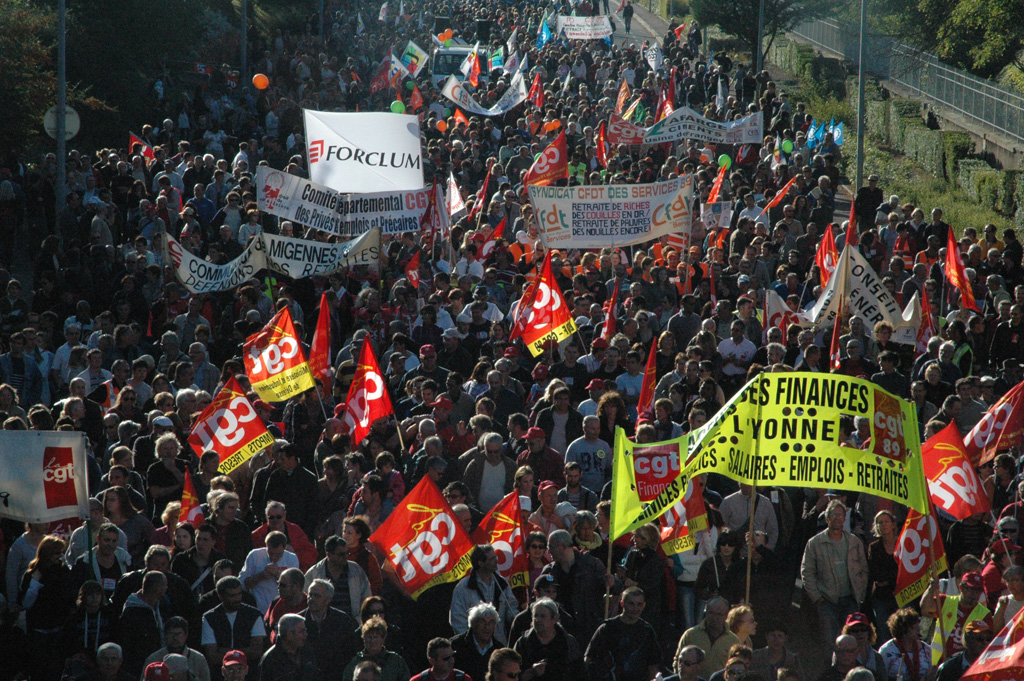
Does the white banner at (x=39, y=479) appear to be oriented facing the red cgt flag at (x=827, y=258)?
no

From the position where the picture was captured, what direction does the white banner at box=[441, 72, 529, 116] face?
facing the viewer

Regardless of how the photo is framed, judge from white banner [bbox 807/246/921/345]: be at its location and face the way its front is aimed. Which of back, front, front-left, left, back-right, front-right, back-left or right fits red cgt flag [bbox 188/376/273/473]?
front-right

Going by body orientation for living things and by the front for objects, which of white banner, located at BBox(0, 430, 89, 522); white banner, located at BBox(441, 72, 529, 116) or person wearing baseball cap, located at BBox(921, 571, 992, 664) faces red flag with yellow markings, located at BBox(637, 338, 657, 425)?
white banner, located at BBox(441, 72, 529, 116)

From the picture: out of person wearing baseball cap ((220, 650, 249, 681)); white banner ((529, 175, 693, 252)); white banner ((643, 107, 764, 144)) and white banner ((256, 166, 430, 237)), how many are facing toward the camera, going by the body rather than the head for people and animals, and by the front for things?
4

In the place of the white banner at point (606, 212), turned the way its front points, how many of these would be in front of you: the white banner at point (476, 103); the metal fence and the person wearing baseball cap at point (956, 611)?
1

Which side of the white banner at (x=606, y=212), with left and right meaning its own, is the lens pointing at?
front

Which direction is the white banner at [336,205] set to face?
toward the camera

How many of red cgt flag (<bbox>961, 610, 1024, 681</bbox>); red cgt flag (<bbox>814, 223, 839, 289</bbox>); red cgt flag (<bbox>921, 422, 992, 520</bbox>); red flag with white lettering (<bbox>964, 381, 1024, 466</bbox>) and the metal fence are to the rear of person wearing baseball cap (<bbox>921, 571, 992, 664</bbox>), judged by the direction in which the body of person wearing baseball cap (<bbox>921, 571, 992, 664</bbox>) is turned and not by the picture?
4

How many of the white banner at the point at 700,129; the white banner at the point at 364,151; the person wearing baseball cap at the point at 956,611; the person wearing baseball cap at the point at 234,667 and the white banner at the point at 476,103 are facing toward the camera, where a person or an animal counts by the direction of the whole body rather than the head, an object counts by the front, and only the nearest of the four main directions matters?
5

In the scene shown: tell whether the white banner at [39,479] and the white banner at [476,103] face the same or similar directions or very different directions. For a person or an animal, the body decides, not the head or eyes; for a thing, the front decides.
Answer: same or similar directions

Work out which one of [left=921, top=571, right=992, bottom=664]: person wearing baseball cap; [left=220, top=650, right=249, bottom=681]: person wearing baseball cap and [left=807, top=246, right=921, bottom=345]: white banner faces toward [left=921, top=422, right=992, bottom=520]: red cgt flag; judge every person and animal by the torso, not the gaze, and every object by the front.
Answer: the white banner

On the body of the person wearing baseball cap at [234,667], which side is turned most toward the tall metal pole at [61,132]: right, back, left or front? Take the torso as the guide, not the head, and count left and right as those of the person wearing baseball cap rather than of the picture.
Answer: back

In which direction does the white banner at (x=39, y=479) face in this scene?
toward the camera

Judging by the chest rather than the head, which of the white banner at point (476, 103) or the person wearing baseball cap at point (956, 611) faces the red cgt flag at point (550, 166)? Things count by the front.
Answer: the white banner

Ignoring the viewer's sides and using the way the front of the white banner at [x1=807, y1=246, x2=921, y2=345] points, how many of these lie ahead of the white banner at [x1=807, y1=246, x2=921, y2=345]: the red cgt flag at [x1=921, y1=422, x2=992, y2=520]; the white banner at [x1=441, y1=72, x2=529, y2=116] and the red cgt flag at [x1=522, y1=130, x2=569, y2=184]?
1

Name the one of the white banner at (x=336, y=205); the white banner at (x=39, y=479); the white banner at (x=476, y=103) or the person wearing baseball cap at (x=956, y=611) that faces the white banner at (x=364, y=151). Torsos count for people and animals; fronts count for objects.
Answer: the white banner at (x=476, y=103)

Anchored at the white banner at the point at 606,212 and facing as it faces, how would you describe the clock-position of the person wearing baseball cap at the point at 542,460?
The person wearing baseball cap is roughly at 12 o'clock from the white banner.
